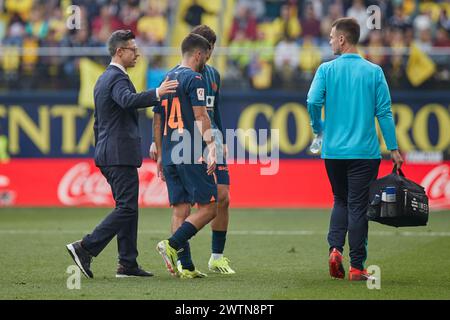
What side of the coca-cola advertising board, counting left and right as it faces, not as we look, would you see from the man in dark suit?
front

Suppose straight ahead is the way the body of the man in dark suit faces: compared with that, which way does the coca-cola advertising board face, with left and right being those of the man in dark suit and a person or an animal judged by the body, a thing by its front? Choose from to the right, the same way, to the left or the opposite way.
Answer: to the right

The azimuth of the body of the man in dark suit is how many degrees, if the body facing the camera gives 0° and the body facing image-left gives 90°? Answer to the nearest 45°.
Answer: approximately 270°

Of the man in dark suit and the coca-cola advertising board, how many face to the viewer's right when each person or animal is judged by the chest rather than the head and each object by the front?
1

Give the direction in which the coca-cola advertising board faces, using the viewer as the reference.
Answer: facing the viewer

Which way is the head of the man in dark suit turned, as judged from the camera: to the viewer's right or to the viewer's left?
to the viewer's right

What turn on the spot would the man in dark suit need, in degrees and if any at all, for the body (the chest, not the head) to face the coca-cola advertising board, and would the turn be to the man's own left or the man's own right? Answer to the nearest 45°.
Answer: approximately 90° to the man's own left
